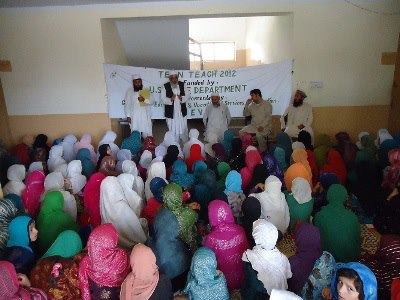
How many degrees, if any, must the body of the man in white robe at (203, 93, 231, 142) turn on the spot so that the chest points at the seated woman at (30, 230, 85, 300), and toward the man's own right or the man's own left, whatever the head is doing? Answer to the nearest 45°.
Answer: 0° — they already face them

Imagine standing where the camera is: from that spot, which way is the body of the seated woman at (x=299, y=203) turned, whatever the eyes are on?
away from the camera

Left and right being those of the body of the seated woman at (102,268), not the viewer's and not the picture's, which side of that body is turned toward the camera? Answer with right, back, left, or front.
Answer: back

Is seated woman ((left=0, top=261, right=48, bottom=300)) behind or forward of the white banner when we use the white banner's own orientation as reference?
forward

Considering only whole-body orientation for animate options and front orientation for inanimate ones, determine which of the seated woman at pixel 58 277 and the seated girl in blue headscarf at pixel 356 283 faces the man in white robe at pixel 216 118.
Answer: the seated woman at pixel 58 277

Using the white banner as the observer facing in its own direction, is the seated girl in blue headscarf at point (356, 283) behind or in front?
in front

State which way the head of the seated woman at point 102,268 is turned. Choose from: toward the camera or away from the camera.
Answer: away from the camera

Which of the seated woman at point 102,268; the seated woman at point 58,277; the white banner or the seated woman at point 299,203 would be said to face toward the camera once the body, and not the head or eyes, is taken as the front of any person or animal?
the white banner

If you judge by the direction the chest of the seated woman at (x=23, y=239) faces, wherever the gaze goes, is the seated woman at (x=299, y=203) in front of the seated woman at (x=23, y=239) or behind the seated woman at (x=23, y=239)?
in front

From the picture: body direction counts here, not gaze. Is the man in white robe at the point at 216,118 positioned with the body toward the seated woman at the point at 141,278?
yes

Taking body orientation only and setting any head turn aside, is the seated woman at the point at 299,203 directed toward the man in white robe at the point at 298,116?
yes

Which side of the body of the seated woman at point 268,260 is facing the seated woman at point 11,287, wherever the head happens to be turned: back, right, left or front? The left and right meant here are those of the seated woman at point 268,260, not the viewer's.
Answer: left

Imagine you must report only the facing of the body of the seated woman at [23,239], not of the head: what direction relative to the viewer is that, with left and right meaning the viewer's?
facing to the right of the viewer
